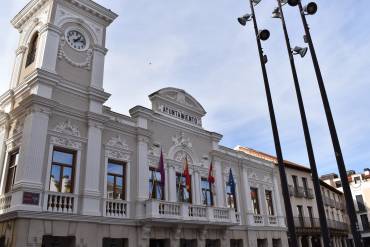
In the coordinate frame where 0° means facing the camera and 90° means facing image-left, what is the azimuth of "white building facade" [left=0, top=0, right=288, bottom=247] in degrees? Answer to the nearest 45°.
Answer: approximately 315°

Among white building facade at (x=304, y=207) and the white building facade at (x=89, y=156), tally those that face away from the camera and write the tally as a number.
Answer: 0

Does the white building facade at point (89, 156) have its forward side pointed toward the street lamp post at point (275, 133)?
yes

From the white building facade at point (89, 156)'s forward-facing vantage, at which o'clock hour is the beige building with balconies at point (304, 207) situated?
the beige building with balconies at point (304, 207) is roughly at 9 o'clock from the white building facade at point (89, 156).

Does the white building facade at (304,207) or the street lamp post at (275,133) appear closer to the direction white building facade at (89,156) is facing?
the street lamp post

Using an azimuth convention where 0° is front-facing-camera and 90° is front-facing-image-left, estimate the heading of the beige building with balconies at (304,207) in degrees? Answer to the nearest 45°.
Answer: approximately 315°

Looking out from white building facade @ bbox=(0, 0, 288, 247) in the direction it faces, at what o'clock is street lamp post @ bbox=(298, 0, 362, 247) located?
The street lamp post is roughly at 12 o'clock from the white building facade.

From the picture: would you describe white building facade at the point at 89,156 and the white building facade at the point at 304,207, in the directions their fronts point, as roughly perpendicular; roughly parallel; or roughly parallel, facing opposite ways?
roughly parallel

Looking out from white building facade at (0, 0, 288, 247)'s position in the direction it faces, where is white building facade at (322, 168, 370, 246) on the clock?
white building facade at (322, 168, 370, 246) is roughly at 9 o'clock from white building facade at (0, 0, 288, 247).

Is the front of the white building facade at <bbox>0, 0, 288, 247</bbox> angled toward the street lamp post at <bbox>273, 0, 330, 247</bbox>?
yes

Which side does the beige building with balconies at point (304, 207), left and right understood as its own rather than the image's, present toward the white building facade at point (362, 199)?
left

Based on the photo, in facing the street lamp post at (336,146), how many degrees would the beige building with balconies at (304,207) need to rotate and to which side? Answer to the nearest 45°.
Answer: approximately 45° to its right
